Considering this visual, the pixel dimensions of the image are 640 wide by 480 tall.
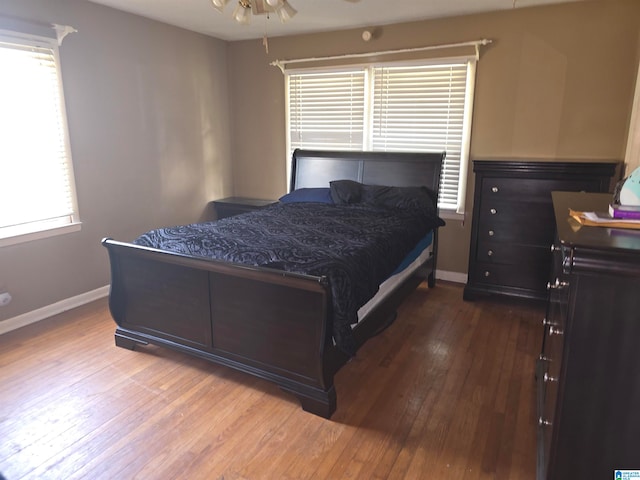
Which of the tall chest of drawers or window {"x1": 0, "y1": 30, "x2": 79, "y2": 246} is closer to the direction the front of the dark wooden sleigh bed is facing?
the window

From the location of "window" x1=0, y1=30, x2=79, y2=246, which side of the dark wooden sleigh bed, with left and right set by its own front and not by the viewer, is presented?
right

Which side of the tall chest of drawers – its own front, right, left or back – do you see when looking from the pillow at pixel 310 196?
right

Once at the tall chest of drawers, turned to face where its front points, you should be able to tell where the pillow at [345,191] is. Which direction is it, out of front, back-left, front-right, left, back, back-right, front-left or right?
right

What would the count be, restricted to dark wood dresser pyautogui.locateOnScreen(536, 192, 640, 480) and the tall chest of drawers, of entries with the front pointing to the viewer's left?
1

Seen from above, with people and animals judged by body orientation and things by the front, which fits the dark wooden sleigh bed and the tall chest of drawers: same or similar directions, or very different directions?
same or similar directions

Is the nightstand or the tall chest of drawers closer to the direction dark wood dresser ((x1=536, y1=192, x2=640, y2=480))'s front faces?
the nightstand

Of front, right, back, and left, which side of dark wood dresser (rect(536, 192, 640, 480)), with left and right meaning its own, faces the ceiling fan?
front

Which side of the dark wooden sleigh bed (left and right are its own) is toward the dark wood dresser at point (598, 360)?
left

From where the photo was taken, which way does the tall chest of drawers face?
toward the camera

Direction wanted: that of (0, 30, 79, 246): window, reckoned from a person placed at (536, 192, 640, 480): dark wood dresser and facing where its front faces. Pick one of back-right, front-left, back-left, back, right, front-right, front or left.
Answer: front

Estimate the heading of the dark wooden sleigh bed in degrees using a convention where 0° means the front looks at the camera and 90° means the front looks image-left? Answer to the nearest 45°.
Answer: approximately 45°

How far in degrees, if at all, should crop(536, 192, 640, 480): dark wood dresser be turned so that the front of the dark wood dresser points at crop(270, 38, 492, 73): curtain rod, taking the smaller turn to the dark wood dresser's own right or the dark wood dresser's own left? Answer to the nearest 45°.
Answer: approximately 45° to the dark wood dresser's own right

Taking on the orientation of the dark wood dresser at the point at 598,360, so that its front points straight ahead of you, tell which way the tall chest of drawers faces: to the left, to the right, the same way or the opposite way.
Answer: to the left

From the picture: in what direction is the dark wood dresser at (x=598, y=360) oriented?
to the viewer's left

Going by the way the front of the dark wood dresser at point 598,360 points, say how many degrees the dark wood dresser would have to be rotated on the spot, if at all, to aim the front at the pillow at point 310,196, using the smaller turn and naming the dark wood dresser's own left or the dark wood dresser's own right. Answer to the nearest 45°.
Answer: approximately 45° to the dark wood dresser's own right

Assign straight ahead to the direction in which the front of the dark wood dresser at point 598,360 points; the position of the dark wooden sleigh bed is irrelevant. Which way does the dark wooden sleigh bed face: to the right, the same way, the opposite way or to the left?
to the left
